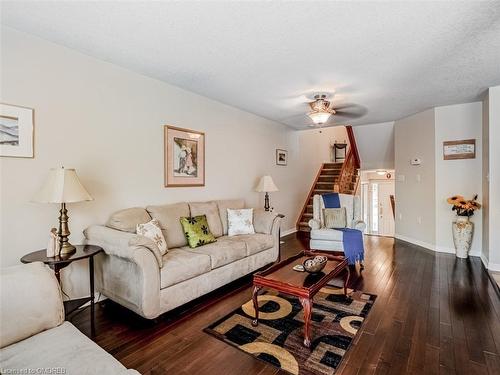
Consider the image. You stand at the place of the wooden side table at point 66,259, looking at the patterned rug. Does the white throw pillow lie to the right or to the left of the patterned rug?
left

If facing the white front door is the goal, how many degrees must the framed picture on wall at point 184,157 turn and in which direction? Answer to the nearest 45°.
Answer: approximately 90° to its left

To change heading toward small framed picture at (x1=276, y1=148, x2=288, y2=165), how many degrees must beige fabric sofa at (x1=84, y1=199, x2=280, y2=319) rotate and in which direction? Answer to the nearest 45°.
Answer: approximately 90° to its left
